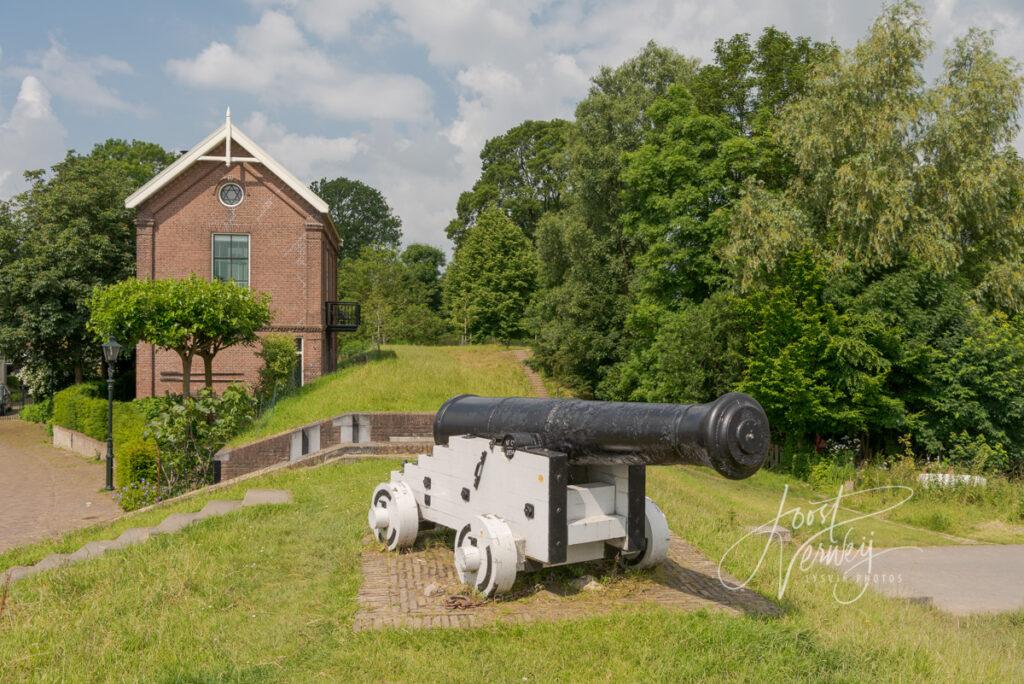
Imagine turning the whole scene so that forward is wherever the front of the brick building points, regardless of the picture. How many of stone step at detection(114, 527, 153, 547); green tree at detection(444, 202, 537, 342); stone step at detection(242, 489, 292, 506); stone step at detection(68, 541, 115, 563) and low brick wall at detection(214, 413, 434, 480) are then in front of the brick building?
4

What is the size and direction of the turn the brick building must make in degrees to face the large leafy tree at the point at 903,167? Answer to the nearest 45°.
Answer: approximately 45° to its left

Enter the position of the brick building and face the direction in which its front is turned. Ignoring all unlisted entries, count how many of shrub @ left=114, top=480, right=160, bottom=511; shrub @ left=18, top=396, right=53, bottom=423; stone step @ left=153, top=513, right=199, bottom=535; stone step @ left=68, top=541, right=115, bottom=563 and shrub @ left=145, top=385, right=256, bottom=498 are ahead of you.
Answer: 4

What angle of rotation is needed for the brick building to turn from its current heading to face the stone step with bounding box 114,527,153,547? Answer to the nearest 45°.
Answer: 0° — it already faces it

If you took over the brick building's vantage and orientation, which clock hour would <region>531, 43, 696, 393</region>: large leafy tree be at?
The large leafy tree is roughly at 9 o'clock from the brick building.

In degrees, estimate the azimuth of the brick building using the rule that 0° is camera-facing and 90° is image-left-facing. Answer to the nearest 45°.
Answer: approximately 0°

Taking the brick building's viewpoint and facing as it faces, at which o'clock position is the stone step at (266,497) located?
The stone step is roughly at 12 o'clock from the brick building.

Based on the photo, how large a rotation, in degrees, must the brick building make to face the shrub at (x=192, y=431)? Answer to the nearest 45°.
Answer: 0° — it already faces it
